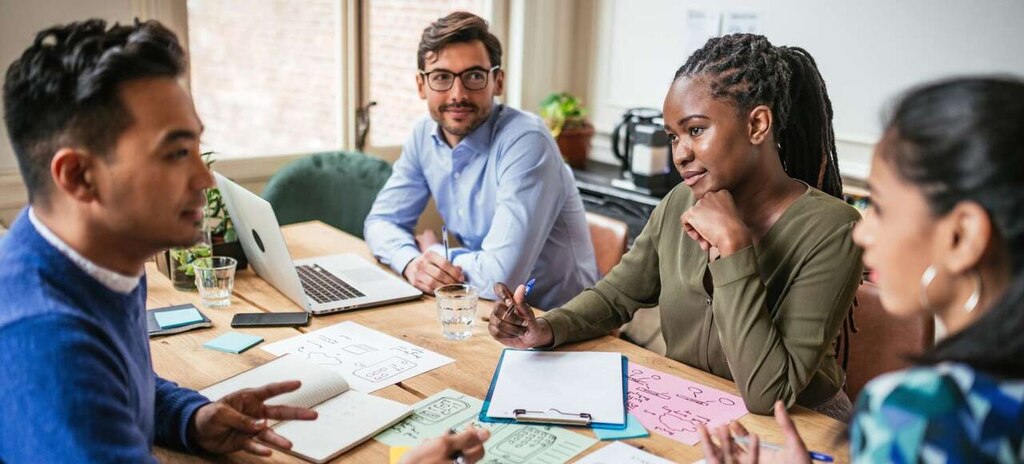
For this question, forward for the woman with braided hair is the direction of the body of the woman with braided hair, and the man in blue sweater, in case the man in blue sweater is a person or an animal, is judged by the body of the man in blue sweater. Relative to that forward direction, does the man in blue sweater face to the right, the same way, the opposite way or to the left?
the opposite way

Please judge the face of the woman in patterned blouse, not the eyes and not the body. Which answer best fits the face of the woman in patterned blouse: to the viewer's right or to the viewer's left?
to the viewer's left

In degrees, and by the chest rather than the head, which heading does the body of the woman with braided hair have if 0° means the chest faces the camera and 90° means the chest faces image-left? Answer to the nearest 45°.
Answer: approximately 45°

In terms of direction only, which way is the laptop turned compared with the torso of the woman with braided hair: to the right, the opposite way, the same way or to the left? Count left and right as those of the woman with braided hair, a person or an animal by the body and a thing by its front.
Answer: the opposite way

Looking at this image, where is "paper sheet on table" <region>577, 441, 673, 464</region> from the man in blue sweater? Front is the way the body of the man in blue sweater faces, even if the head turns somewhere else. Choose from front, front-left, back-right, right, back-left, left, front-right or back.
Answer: front

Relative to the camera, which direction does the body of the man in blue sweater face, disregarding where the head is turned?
to the viewer's right

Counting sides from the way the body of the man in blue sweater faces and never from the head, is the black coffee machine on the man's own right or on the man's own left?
on the man's own left

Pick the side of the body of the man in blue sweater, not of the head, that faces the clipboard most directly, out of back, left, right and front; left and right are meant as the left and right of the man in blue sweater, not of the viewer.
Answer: front

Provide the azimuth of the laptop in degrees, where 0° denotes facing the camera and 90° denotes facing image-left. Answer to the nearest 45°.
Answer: approximately 225°
